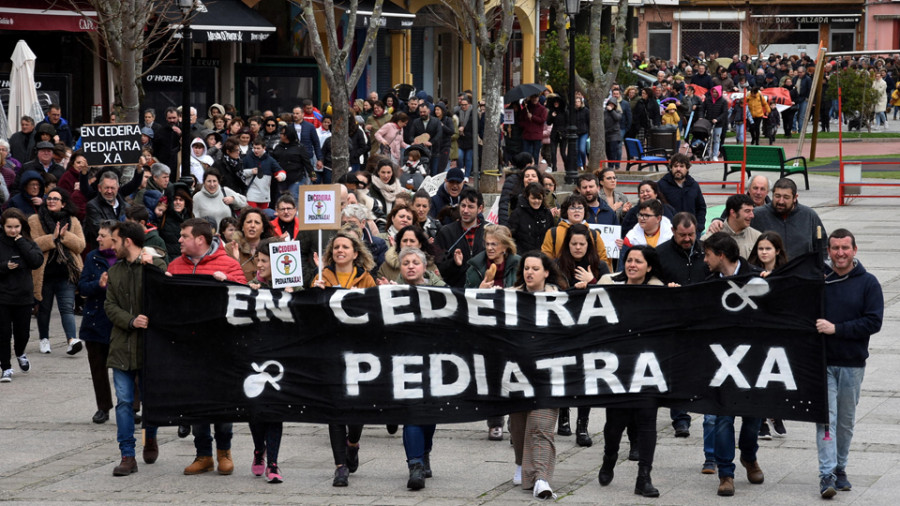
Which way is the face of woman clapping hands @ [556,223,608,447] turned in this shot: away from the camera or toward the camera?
toward the camera

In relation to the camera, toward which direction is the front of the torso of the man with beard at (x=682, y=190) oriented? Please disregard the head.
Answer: toward the camera

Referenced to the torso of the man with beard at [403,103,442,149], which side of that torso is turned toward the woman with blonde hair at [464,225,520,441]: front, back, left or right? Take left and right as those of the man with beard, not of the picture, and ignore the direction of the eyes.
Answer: front

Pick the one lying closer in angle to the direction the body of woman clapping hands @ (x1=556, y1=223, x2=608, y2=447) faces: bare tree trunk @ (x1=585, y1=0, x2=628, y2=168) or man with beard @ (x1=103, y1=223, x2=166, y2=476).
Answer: the man with beard

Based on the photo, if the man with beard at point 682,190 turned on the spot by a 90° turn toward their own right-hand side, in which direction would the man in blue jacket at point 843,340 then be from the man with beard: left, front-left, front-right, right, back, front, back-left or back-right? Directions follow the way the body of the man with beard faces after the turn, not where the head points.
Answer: left

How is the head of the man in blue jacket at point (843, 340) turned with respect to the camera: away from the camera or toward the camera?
toward the camera

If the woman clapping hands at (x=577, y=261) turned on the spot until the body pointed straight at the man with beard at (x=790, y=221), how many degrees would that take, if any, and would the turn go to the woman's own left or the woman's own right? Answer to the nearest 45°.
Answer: approximately 135° to the woman's own left

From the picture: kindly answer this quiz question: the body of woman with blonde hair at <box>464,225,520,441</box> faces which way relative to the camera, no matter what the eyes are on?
toward the camera

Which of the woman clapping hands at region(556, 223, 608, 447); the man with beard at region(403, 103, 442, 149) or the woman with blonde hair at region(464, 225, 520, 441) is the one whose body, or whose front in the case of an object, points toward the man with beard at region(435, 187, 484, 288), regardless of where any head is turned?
the man with beard at region(403, 103, 442, 149)

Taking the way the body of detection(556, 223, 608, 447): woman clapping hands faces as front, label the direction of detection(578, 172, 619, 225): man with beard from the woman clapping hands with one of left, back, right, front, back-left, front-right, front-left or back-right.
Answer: back

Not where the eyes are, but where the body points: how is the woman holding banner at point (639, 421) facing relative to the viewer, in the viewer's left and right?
facing the viewer and to the left of the viewer

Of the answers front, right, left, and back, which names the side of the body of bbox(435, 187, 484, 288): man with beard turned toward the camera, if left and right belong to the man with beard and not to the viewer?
front

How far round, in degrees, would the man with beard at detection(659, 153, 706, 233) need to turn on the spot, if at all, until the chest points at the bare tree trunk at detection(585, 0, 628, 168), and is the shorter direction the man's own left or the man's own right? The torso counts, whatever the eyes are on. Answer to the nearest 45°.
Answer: approximately 180°
